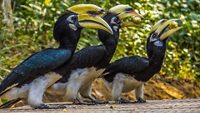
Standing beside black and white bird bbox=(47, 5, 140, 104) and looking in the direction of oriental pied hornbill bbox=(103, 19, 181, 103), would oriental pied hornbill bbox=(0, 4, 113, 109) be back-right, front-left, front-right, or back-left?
back-right

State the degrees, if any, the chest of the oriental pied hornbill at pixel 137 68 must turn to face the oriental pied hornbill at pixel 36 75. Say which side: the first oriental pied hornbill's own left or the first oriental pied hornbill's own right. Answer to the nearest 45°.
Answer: approximately 135° to the first oriental pied hornbill's own right

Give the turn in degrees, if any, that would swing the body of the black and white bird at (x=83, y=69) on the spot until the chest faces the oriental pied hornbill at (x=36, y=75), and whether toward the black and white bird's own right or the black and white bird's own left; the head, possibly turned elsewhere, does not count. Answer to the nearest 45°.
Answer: approximately 135° to the black and white bird's own right

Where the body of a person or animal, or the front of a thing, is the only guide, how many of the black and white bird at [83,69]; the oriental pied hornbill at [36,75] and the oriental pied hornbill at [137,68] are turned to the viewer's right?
3

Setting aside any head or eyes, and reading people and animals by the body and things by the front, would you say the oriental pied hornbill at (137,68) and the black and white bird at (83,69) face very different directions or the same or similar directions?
same or similar directions

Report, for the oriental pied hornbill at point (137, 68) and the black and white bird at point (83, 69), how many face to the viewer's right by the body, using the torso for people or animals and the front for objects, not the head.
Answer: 2

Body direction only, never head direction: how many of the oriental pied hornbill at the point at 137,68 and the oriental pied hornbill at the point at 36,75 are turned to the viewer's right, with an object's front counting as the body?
2

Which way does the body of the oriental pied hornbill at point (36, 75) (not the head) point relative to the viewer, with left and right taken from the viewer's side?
facing to the right of the viewer

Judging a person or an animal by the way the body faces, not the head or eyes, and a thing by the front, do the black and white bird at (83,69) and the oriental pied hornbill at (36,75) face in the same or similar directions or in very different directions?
same or similar directions

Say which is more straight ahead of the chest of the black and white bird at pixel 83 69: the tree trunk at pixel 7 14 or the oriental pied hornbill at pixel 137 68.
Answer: the oriental pied hornbill

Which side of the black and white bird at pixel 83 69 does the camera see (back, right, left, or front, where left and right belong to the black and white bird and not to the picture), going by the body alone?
right

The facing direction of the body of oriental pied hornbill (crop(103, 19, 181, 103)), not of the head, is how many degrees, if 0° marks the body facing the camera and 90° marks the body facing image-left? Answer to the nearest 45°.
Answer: approximately 270°
